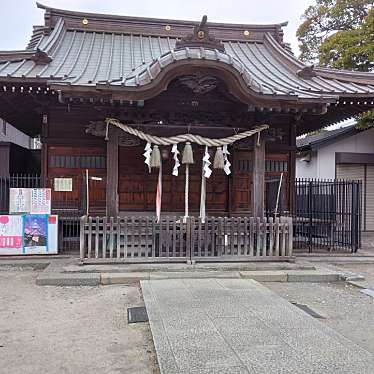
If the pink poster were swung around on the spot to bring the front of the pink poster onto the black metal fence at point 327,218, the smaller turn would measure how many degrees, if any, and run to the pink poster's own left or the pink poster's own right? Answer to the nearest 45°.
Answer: approximately 90° to the pink poster's own left

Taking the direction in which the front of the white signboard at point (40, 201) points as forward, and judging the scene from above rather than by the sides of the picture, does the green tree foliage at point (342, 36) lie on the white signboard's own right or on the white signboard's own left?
on the white signboard's own left

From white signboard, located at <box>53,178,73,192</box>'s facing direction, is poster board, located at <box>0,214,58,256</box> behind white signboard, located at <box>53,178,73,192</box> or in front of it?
in front

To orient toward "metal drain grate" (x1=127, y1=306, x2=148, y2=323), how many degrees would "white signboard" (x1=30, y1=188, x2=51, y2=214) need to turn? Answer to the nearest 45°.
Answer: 0° — it already faces it

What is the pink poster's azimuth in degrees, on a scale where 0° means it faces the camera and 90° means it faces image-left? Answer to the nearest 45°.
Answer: approximately 0°

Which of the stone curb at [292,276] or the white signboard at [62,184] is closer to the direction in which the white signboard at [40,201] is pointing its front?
the stone curb

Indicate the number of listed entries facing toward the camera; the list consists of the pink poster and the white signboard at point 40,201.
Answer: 2

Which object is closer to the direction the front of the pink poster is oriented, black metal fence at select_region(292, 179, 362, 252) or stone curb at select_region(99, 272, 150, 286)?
the stone curb

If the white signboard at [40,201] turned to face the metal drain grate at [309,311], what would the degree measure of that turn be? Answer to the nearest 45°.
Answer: approximately 45° to its left

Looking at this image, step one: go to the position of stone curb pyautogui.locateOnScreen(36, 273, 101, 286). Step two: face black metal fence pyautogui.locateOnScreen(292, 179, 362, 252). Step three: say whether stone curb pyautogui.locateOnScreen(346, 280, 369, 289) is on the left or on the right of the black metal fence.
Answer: right

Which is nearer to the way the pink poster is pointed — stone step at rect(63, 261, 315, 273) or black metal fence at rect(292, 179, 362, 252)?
the stone step
